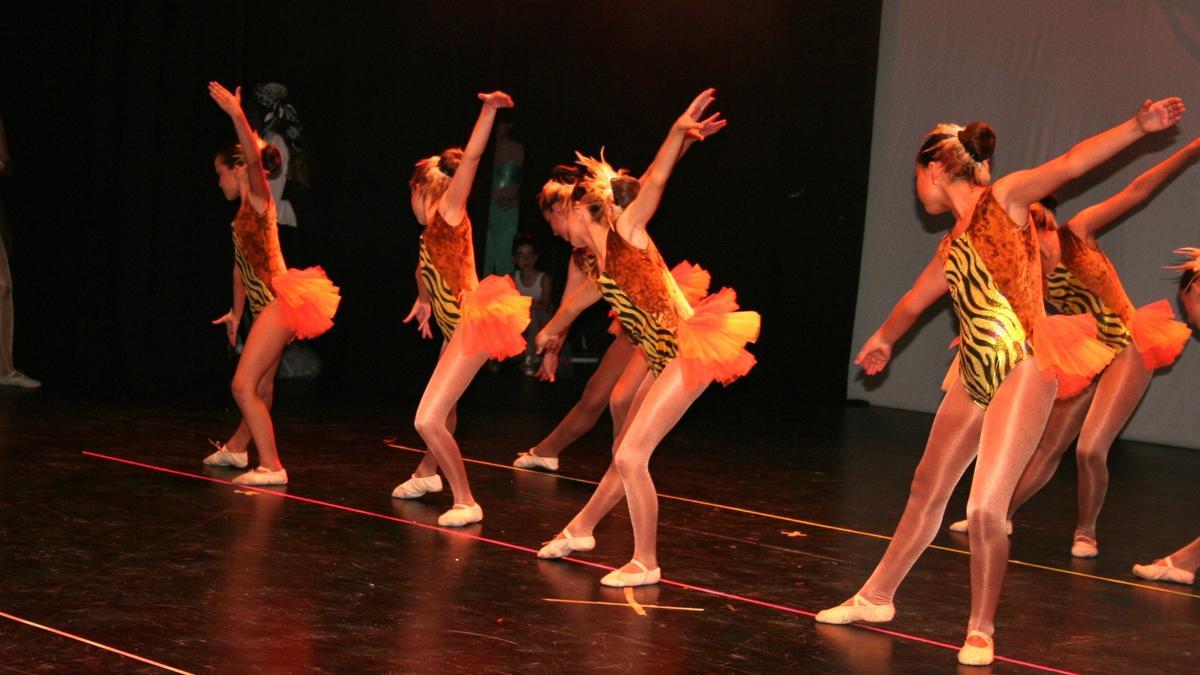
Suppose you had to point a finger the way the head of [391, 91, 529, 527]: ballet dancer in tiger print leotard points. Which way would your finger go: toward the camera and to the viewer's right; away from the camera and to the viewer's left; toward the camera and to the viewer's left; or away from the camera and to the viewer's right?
away from the camera and to the viewer's left

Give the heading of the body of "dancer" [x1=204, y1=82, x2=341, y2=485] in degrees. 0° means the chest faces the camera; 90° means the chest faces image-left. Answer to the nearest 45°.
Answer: approximately 90°

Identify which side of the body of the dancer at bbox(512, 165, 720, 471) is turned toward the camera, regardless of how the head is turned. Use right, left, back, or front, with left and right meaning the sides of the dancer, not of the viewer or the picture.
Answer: left

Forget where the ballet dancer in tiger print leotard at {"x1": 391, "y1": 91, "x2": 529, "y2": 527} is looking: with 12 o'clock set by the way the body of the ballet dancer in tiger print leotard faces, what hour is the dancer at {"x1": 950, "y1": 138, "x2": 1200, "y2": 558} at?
The dancer is roughly at 6 o'clock from the ballet dancer in tiger print leotard.

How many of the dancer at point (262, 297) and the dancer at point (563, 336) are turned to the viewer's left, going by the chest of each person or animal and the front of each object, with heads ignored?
2

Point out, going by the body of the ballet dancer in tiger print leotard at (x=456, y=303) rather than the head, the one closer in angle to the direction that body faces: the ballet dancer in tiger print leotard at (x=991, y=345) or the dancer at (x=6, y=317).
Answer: the dancer

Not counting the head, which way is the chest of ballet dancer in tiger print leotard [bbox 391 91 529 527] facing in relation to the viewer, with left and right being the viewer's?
facing to the left of the viewer

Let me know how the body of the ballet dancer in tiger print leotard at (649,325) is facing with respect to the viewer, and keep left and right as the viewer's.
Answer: facing to the left of the viewer

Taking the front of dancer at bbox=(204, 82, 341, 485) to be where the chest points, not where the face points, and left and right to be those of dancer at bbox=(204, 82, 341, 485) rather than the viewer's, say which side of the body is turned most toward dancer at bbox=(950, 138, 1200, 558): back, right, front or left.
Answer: back

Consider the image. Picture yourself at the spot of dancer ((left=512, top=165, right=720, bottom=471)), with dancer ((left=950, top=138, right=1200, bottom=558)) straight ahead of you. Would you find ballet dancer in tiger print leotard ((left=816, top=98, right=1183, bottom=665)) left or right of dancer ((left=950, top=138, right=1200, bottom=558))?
right

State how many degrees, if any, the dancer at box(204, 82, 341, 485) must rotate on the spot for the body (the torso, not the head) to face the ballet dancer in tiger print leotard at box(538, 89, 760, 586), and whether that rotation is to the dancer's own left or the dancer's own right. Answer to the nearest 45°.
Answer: approximately 135° to the dancer's own left

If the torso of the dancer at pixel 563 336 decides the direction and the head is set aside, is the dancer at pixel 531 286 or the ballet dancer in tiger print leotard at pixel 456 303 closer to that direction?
the ballet dancer in tiger print leotard

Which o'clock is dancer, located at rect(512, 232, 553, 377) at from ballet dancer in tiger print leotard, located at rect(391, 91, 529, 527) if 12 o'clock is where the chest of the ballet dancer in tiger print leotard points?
The dancer is roughly at 3 o'clock from the ballet dancer in tiger print leotard.
